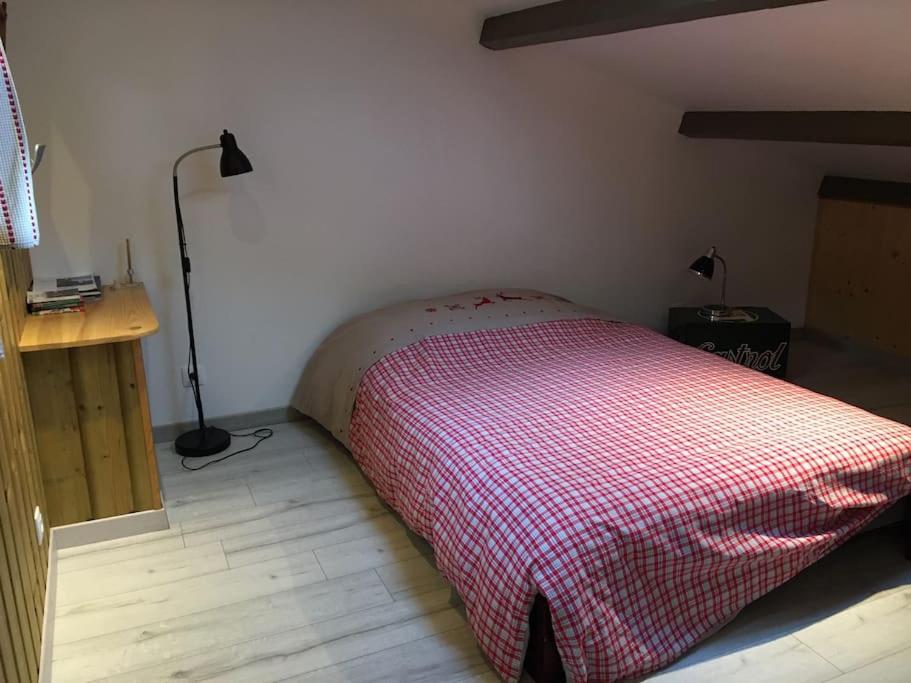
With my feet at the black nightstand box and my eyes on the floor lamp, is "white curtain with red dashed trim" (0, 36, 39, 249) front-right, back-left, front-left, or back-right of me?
front-left

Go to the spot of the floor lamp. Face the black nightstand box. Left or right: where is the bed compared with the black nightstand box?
right

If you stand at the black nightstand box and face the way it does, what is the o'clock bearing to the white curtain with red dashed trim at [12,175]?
The white curtain with red dashed trim is roughly at 1 o'clock from the black nightstand box.

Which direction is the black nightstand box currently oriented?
toward the camera

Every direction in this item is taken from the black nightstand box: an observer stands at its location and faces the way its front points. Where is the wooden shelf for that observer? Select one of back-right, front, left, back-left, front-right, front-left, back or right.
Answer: front-right

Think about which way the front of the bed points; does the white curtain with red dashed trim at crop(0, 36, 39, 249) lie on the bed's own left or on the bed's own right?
on the bed's own right

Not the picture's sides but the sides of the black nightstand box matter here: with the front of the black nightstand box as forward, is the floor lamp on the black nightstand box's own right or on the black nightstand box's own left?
on the black nightstand box's own right

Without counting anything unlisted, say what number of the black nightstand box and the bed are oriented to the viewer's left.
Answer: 0

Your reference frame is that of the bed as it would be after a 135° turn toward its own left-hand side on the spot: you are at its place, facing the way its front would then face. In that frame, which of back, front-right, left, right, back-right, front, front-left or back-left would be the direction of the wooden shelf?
left

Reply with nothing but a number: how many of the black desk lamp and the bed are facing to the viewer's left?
1

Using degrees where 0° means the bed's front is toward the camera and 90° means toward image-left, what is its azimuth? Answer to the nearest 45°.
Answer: approximately 315°

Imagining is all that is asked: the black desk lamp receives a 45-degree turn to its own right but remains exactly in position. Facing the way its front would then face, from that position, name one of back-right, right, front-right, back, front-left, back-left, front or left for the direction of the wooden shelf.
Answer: left

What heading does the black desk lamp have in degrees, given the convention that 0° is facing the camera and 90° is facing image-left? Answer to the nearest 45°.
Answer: approximately 90°

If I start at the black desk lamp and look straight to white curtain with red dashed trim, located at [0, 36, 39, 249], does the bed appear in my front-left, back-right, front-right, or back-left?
front-left
